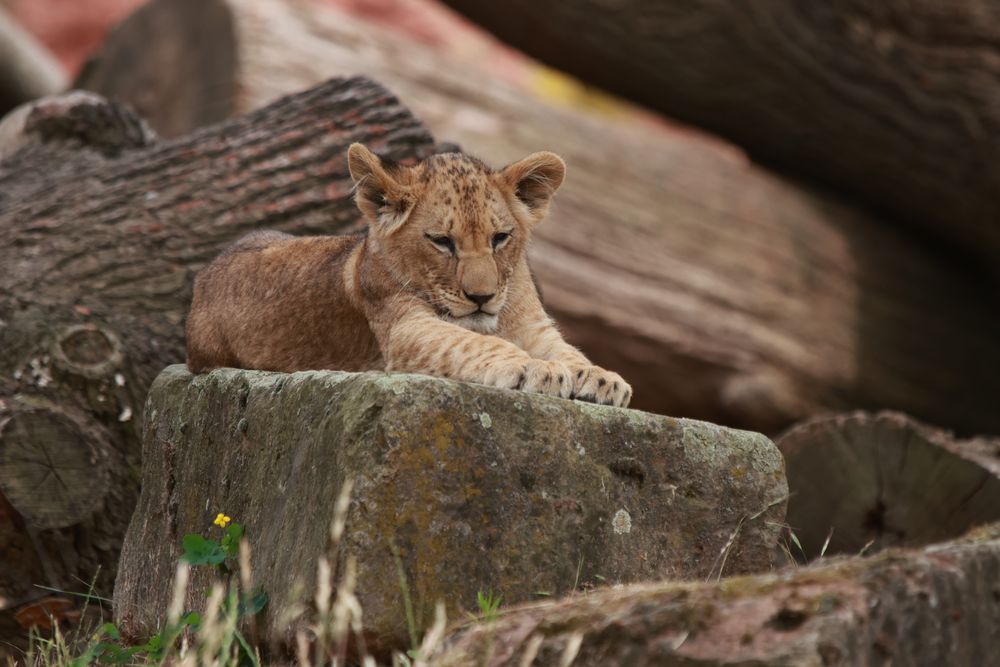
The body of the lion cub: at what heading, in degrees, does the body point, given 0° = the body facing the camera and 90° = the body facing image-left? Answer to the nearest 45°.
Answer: approximately 315°

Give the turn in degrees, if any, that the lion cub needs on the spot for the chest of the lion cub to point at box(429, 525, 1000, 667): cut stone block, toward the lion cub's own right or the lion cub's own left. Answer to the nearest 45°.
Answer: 0° — it already faces it

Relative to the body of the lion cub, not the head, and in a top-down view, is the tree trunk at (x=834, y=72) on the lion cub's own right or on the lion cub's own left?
on the lion cub's own left

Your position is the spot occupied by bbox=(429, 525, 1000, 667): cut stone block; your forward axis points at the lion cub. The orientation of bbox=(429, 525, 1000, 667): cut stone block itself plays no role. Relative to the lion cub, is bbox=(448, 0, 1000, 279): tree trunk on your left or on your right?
right

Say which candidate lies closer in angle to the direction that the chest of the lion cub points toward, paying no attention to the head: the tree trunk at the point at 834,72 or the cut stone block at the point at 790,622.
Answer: the cut stone block

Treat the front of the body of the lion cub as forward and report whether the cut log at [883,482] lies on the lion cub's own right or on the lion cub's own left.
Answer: on the lion cub's own left

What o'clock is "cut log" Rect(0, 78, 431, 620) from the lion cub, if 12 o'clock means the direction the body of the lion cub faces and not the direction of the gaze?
The cut log is roughly at 6 o'clock from the lion cub.

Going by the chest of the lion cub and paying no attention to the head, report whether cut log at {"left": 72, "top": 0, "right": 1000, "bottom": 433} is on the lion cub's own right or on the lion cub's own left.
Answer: on the lion cub's own left
